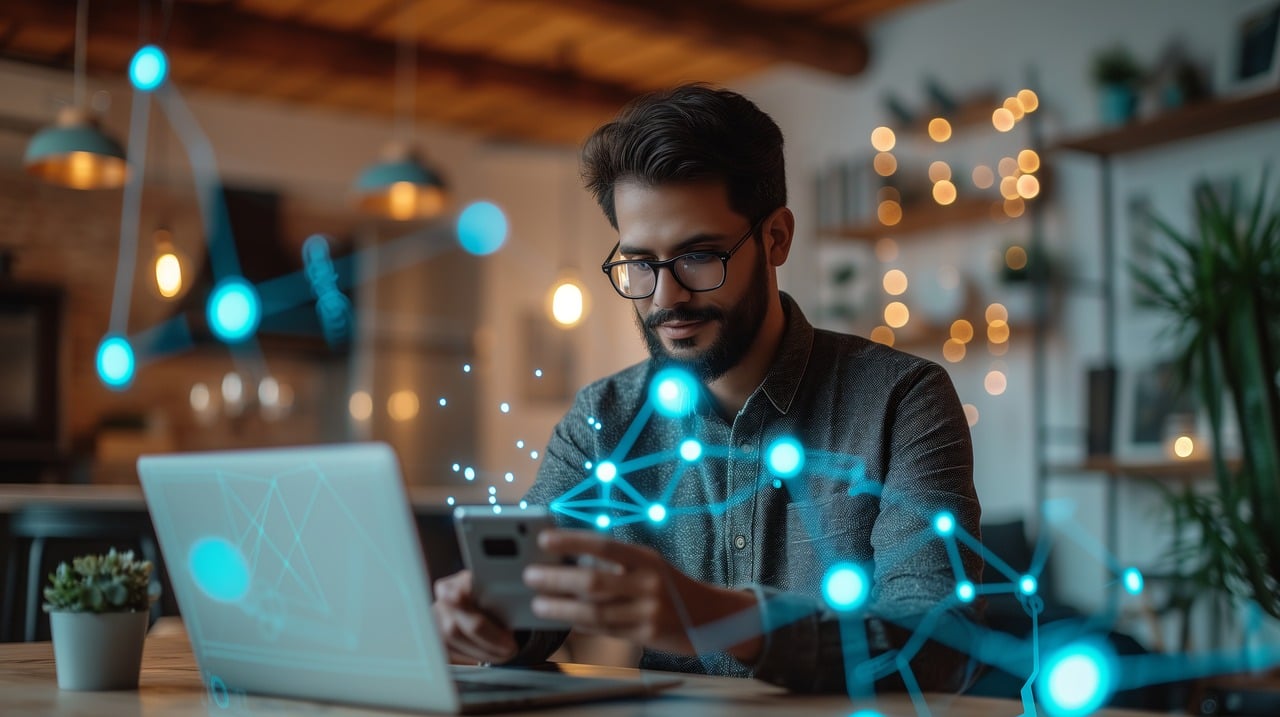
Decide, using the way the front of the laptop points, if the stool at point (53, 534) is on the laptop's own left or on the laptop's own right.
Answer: on the laptop's own left

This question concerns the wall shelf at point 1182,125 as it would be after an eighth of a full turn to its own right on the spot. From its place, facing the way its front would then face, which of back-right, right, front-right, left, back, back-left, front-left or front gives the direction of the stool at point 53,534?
front-left

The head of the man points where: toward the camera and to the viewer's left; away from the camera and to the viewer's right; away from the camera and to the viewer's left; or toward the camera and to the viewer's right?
toward the camera and to the viewer's left

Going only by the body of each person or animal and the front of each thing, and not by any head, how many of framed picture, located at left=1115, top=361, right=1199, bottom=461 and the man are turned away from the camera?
0

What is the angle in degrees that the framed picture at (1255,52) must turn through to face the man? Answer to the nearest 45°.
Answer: approximately 45° to its left

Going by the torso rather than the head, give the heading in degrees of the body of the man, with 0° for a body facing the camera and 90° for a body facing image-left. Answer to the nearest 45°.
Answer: approximately 45°

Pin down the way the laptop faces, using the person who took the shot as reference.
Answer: facing away from the viewer and to the right of the viewer

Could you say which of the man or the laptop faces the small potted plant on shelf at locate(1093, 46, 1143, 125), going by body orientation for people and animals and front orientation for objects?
the laptop

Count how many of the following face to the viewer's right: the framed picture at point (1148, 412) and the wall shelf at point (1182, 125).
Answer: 0

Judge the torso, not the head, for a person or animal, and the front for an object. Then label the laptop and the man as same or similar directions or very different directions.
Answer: very different directions

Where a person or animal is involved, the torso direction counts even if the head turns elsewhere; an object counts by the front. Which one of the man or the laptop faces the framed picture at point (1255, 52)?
the laptop

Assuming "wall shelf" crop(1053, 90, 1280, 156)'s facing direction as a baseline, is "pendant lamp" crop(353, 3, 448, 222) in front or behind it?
in front
